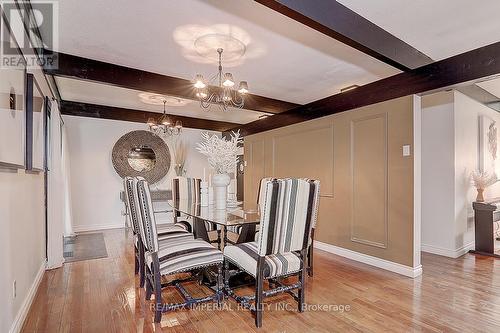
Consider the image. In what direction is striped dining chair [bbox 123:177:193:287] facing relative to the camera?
to the viewer's right

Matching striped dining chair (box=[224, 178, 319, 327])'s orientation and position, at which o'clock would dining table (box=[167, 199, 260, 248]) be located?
The dining table is roughly at 12 o'clock from the striped dining chair.

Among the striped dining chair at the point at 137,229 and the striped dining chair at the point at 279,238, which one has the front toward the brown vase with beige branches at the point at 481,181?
the striped dining chair at the point at 137,229

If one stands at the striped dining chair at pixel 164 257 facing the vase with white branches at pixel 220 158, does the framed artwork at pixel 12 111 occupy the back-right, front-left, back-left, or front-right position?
back-left

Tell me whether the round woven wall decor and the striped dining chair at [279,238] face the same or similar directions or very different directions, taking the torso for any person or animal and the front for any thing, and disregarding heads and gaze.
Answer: very different directions

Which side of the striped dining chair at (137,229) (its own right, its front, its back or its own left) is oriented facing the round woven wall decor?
left

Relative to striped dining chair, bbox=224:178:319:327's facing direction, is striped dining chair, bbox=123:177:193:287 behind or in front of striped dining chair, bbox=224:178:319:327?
in front

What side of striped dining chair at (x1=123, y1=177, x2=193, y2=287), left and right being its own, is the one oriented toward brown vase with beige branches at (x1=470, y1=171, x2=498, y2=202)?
front

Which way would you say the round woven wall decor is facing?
toward the camera

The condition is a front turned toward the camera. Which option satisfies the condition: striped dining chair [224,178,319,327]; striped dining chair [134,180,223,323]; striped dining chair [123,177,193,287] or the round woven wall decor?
the round woven wall decor

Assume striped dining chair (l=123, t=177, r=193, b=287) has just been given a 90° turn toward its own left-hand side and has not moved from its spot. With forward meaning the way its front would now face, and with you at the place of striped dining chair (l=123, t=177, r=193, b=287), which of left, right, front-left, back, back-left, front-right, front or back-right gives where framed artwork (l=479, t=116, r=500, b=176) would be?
right

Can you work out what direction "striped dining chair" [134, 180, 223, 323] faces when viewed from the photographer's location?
facing away from the viewer and to the right of the viewer

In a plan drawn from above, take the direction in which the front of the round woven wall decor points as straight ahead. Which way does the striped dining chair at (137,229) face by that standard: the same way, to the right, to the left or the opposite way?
to the left

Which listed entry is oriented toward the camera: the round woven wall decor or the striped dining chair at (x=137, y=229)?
the round woven wall decor

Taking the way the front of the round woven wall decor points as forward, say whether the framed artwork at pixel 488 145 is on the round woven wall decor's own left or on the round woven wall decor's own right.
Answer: on the round woven wall decor's own left

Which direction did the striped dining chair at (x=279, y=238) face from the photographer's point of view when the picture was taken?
facing away from the viewer and to the left of the viewer

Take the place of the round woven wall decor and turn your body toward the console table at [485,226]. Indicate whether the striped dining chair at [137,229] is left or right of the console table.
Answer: right

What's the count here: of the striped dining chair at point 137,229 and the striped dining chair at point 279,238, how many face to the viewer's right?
1

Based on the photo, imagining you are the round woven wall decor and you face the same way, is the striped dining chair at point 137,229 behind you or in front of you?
in front

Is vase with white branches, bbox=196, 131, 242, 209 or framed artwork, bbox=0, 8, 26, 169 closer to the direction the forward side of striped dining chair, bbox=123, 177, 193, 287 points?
the vase with white branches

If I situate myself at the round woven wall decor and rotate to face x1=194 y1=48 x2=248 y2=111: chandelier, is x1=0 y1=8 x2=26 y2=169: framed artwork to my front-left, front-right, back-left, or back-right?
front-right
